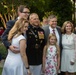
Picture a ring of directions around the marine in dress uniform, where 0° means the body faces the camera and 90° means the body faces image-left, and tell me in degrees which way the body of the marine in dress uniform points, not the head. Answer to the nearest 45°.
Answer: approximately 0°

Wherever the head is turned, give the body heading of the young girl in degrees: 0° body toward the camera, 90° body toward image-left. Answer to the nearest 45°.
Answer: approximately 0°

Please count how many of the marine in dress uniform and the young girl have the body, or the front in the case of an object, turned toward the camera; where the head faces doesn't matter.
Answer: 2

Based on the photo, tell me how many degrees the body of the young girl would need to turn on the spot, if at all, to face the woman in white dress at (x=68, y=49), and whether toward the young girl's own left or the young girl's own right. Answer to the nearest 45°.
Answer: approximately 135° to the young girl's own left
